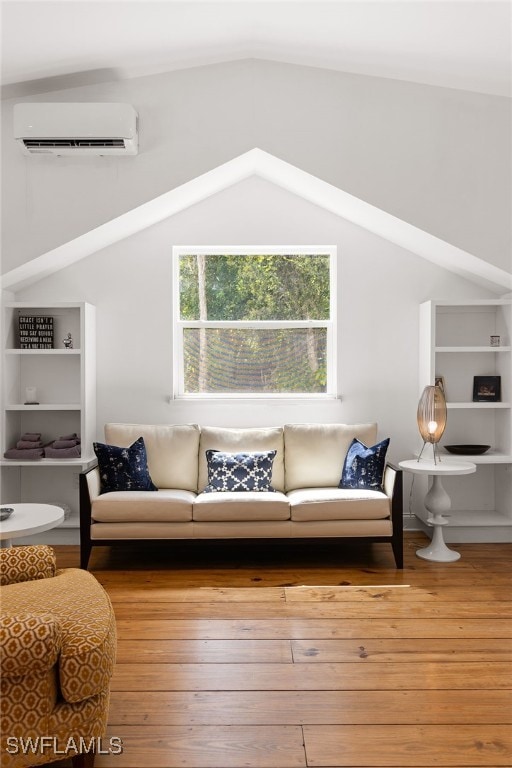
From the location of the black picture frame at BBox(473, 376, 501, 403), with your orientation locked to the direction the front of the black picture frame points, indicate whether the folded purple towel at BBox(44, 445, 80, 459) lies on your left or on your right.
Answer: on your right

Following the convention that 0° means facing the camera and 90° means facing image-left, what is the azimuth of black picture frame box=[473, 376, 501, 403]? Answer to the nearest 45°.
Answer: approximately 0°

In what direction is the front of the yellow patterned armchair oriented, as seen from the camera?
facing to the right of the viewer

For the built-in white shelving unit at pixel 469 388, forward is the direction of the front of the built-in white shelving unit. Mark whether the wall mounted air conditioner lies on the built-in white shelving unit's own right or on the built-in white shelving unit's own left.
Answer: on the built-in white shelving unit's own right

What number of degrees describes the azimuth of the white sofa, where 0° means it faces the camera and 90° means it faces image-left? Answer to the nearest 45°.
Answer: approximately 0°

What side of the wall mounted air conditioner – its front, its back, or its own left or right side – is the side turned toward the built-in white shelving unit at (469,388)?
left

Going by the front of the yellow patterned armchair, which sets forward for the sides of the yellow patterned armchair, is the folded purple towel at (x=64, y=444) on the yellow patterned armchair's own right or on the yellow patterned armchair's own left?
on the yellow patterned armchair's own left

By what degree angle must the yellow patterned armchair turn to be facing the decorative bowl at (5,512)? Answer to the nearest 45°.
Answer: approximately 90° to its left
